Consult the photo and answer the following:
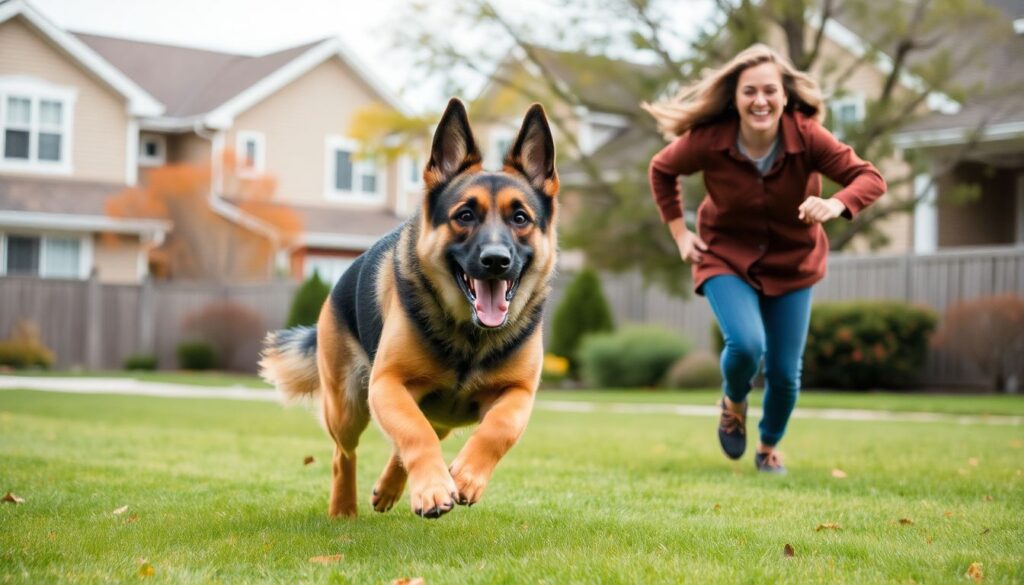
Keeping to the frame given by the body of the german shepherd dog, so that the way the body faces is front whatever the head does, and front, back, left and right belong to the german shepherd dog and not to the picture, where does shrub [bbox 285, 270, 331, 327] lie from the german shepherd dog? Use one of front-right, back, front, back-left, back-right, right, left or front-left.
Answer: back-left

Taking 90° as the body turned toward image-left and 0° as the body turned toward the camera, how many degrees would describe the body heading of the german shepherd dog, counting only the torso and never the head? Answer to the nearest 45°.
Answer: approximately 315°

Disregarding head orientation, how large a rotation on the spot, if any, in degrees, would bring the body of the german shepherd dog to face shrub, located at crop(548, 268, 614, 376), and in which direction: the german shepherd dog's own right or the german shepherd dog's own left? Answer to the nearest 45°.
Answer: approximately 135° to the german shepherd dog's own left

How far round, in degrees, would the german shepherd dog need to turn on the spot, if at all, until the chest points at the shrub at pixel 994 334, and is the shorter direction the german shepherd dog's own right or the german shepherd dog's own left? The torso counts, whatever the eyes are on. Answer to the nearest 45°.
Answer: approximately 90° to the german shepherd dog's own left

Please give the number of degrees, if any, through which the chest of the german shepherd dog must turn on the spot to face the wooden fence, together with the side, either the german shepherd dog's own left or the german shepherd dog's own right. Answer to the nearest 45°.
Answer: approximately 135° to the german shepherd dog's own left

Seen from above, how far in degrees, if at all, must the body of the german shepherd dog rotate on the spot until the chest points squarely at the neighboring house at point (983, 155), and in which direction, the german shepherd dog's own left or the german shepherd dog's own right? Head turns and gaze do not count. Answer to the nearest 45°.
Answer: approximately 90° to the german shepherd dog's own left

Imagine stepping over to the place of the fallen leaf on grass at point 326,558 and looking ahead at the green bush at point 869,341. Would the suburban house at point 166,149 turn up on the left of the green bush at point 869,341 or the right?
left

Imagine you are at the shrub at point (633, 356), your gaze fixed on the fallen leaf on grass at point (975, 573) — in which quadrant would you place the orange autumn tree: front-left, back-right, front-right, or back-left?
back-right

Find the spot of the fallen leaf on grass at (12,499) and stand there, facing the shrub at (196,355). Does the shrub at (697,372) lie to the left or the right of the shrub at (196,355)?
right

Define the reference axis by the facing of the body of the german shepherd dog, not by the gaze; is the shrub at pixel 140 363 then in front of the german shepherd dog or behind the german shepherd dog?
behind
